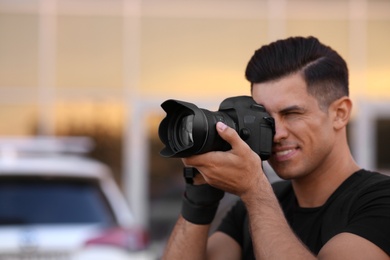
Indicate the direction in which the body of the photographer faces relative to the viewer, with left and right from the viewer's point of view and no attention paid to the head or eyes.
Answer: facing the viewer and to the left of the viewer

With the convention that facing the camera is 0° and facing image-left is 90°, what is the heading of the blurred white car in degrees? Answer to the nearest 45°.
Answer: approximately 180°

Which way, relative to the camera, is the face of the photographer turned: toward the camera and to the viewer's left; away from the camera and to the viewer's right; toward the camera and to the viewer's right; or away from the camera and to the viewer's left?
toward the camera and to the viewer's left
